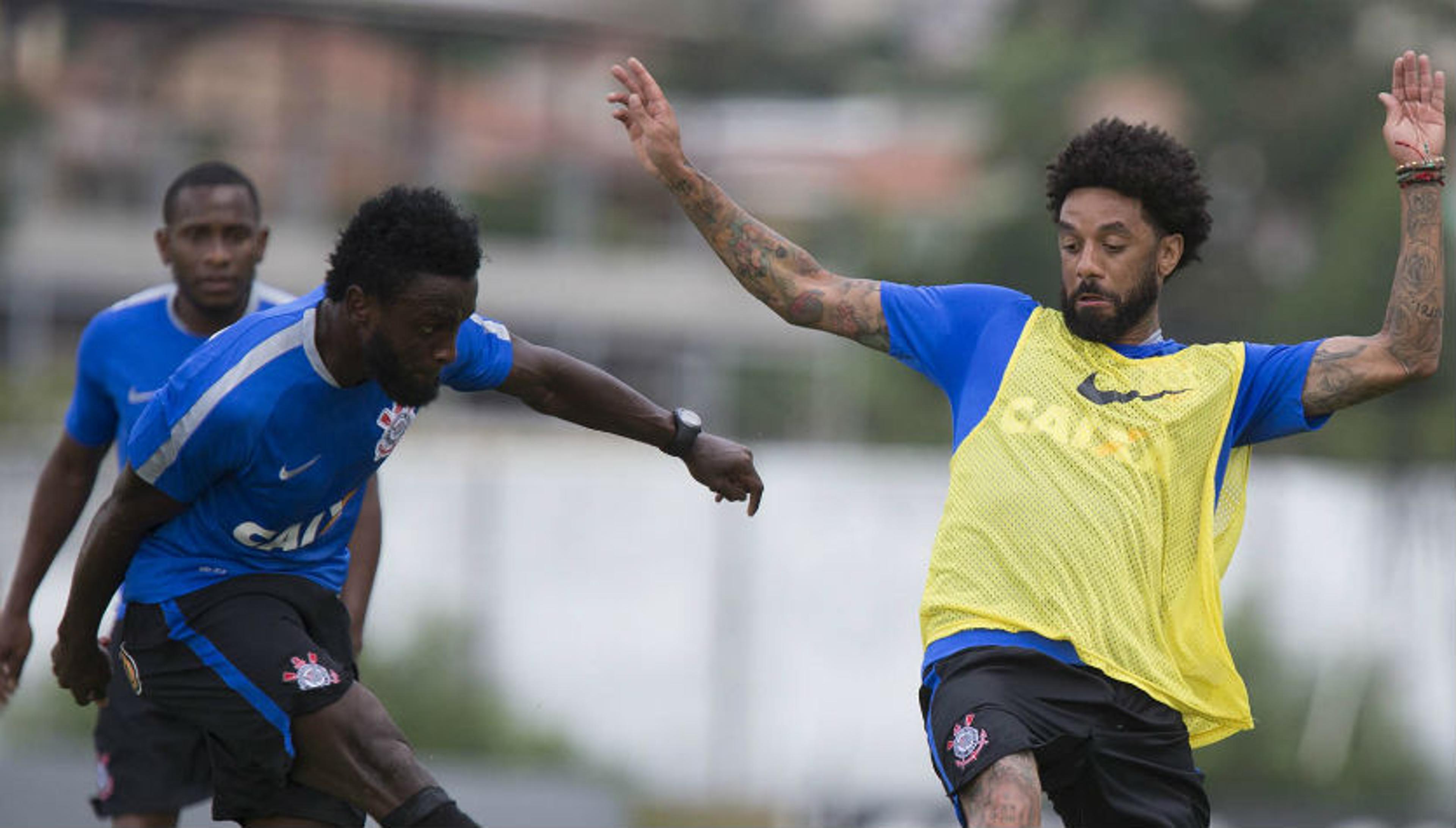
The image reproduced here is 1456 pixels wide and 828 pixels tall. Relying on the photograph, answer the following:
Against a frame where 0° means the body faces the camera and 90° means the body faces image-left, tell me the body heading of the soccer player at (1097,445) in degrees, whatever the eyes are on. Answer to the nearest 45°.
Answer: approximately 0°

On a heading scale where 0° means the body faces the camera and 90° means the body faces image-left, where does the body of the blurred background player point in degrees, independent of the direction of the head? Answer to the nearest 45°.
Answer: approximately 0°

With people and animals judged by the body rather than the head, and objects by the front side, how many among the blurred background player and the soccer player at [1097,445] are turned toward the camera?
2

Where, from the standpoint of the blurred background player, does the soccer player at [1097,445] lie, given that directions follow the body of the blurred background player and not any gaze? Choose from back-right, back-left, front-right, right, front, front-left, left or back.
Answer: front-left

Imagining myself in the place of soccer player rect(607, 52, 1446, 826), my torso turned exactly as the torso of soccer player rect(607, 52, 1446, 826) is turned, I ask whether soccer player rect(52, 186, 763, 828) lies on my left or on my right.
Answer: on my right

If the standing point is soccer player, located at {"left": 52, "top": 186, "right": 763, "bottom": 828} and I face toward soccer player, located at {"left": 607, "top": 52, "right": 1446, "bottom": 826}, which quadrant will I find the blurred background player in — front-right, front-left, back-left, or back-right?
back-left

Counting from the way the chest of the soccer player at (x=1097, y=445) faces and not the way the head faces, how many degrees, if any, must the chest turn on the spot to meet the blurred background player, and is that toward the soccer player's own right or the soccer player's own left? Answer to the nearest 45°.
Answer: approximately 90° to the soccer player's own right

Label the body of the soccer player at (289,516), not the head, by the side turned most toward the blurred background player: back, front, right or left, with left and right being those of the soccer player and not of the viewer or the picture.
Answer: back

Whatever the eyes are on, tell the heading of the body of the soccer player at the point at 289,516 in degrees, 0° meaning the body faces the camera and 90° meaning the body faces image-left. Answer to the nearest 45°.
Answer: approximately 315°
